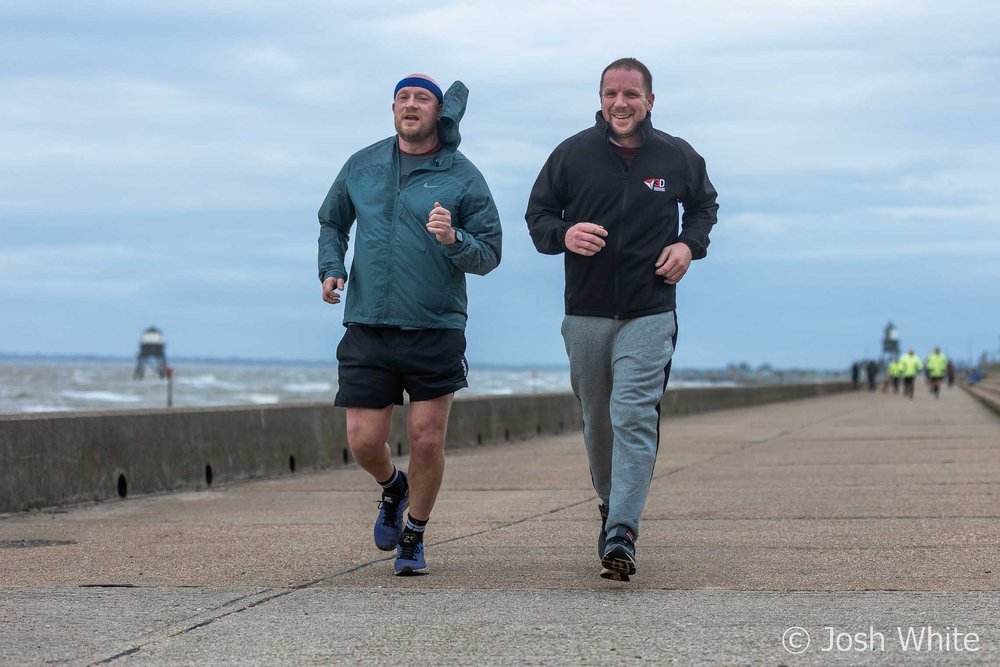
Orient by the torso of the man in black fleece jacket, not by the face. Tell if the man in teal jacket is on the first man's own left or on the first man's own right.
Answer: on the first man's own right

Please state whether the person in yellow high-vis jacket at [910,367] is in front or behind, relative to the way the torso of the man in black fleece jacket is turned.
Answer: behind

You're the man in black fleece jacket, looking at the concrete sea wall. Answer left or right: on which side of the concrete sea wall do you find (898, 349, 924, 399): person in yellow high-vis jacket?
right

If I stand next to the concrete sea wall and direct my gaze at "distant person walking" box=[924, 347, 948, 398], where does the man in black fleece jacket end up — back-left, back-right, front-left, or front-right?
back-right

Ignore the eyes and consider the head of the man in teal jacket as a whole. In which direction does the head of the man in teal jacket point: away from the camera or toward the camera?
toward the camera

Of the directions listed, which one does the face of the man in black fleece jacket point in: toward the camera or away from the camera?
toward the camera

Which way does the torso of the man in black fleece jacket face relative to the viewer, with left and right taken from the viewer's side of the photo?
facing the viewer

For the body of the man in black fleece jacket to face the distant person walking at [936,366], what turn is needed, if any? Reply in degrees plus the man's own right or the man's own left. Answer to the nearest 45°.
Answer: approximately 180°
